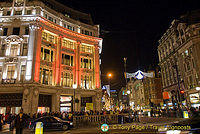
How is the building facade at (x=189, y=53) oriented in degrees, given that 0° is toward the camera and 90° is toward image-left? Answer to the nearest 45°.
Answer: approximately 45°

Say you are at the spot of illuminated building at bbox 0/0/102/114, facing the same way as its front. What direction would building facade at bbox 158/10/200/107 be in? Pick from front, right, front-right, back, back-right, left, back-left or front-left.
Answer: front-left

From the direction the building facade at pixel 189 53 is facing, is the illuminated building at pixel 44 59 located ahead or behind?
ahead

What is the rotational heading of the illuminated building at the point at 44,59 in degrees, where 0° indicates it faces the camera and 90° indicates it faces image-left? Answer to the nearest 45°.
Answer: approximately 315°

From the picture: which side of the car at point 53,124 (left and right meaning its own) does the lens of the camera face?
right

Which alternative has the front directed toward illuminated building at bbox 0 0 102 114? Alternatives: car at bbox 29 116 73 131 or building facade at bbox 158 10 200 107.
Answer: the building facade
